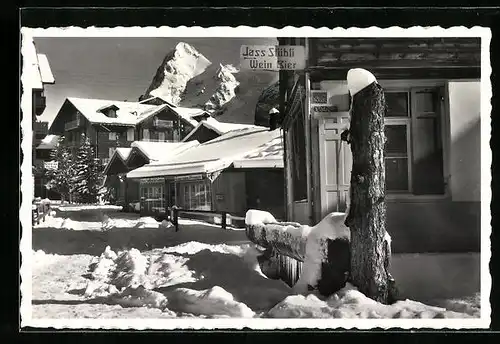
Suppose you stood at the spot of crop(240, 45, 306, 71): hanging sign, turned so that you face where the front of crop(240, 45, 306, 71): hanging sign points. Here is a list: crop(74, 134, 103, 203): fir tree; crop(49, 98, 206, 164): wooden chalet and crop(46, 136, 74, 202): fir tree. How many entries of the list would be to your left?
0

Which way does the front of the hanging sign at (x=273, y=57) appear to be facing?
toward the camera

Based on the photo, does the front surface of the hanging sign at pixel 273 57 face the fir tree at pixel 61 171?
no

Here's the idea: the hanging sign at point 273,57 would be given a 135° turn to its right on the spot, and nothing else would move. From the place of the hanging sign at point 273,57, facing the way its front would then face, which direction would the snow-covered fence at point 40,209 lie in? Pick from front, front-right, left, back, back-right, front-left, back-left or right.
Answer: front-left

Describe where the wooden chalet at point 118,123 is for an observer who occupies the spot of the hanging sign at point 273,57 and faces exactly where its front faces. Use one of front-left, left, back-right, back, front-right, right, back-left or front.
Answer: back

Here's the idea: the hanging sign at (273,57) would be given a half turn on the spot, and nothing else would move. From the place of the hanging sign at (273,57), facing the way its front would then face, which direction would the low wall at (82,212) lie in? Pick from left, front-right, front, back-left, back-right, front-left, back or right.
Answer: left

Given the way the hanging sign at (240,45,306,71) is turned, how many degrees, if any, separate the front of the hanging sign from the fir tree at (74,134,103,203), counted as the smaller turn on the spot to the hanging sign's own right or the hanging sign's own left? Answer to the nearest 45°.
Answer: approximately 90° to the hanging sign's own right

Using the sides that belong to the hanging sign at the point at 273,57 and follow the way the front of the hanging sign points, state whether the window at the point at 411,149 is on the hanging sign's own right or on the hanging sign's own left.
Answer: on the hanging sign's own left
